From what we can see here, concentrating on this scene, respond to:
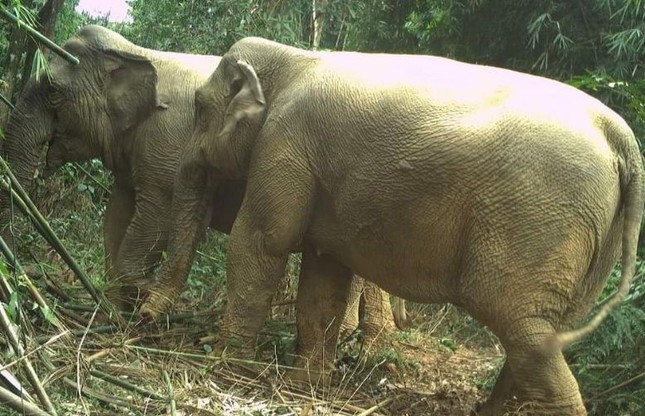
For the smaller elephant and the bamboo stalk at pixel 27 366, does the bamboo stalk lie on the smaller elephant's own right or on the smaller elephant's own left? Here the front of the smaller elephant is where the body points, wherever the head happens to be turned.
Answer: on the smaller elephant's own left

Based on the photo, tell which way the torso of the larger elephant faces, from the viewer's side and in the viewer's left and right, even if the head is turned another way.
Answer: facing to the left of the viewer

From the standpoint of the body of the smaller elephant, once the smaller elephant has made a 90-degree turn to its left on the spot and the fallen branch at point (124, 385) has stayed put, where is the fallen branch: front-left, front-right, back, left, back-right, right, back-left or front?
front

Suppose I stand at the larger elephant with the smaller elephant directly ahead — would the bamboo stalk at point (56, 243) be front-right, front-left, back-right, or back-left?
front-left

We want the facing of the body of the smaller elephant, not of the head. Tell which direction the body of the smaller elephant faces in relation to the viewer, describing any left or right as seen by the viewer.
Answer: facing to the left of the viewer

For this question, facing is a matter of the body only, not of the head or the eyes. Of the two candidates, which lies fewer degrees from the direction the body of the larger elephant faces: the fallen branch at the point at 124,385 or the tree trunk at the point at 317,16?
the fallen branch

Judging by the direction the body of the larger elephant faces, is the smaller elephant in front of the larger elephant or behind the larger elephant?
in front

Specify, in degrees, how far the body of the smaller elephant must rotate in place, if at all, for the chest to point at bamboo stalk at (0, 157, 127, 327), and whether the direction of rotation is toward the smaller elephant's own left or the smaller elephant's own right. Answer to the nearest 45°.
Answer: approximately 90° to the smaller elephant's own left

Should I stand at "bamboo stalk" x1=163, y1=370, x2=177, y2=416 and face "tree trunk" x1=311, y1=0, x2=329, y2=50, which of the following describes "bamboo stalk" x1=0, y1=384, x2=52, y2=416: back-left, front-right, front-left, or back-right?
back-left

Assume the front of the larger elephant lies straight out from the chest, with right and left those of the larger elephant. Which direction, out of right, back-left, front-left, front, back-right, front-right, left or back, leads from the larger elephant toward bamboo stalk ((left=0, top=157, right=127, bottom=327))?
front

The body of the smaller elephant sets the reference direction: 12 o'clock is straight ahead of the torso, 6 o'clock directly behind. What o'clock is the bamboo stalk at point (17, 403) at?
The bamboo stalk is roughly at 9 o'clock from the smaller elephant.

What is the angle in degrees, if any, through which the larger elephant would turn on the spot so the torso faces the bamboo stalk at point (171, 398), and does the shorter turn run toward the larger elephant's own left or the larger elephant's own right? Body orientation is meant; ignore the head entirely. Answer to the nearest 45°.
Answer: approximately 45° to the larger elephant's own left

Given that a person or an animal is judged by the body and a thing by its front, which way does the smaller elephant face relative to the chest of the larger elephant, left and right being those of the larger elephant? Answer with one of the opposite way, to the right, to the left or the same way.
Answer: the same way
